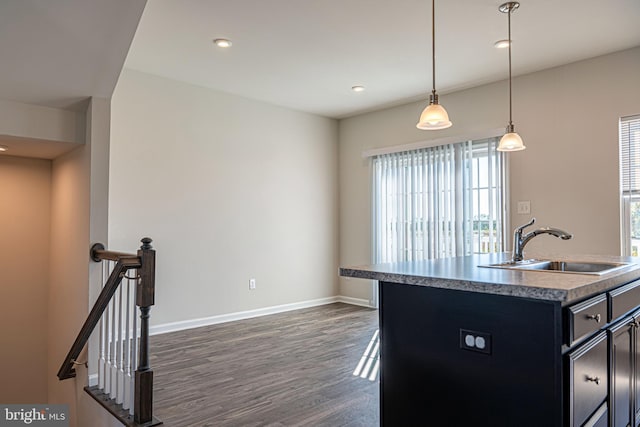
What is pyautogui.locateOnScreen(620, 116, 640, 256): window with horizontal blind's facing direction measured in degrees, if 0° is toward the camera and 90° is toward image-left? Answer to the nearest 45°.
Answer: approximately 45°

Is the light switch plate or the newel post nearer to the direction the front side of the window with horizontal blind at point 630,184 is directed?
the newel post

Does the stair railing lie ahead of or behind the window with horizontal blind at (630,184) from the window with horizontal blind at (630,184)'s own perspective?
ahead

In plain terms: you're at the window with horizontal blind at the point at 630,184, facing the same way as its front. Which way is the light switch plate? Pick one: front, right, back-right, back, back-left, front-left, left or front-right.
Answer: front-right
